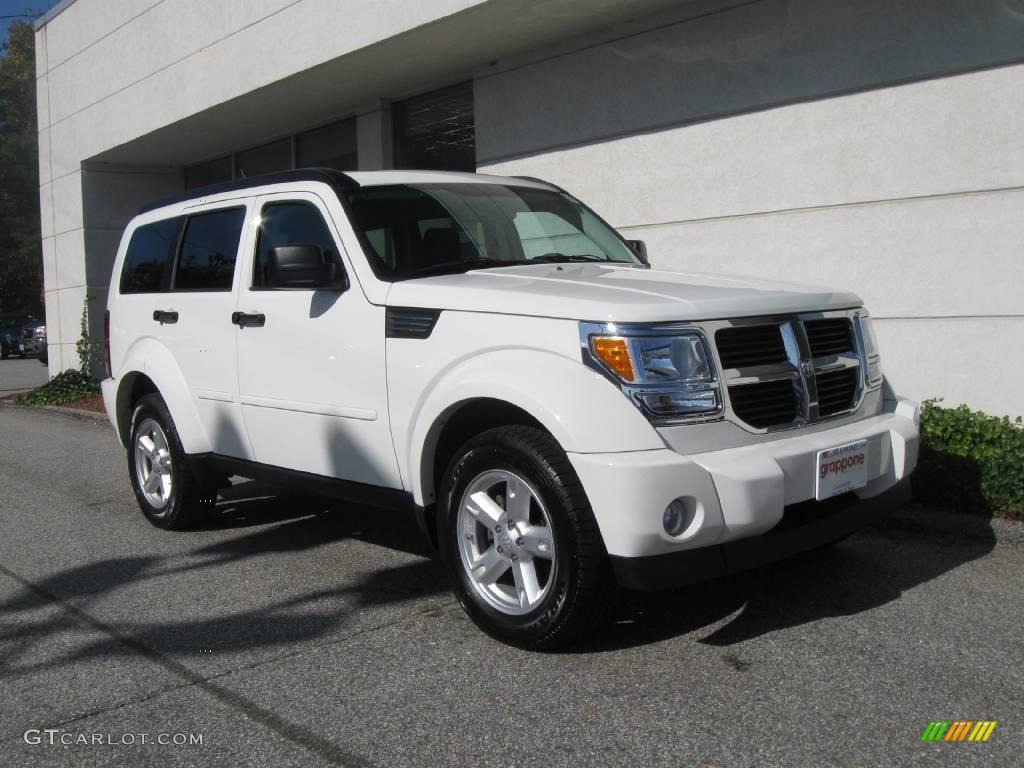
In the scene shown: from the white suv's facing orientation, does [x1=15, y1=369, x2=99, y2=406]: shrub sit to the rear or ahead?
to the rear

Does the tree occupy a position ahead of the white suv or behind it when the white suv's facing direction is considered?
behind

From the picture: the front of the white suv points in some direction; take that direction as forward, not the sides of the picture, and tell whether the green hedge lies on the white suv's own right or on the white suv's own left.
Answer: on the white suv's own left

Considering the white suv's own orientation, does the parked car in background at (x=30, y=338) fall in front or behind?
behind
